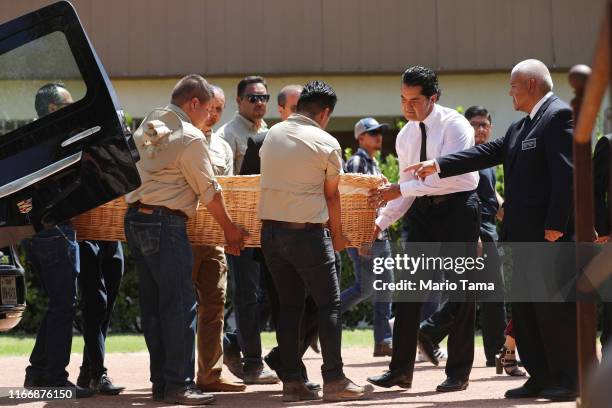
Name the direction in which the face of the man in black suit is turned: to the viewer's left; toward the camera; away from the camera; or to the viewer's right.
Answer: to the viewer's left

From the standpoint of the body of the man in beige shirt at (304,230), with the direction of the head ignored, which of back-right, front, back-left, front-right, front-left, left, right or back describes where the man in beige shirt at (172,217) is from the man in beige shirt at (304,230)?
back-left

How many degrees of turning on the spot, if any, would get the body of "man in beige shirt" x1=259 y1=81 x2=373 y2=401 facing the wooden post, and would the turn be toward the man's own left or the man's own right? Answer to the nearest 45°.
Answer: approximately 90° to the man's own right

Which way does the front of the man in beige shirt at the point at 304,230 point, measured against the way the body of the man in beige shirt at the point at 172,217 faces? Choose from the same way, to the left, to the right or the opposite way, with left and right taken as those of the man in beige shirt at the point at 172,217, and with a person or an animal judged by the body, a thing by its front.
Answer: the same way

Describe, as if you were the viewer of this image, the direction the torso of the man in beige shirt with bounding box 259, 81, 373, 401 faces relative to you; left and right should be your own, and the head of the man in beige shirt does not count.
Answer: facing away from the viewer and to the right of the viewer

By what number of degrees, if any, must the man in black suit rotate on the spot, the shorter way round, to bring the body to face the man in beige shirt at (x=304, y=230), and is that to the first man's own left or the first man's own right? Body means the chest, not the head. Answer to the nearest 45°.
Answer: approximately 45° to the first man's own right

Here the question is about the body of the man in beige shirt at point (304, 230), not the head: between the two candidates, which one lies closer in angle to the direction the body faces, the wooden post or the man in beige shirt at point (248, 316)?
the man in beige shirt

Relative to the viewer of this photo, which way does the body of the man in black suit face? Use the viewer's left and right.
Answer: facing the viewer and to the left of the viewer

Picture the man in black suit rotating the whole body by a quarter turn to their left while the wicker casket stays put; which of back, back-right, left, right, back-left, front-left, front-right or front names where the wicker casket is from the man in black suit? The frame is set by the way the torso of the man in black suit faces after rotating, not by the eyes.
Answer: back-right
